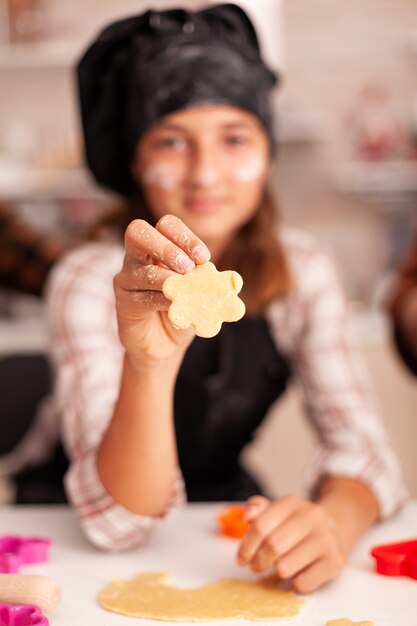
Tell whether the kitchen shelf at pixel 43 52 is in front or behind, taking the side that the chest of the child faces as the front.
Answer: behind

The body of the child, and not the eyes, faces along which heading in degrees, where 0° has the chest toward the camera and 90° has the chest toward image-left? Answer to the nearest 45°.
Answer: approximately 0°
